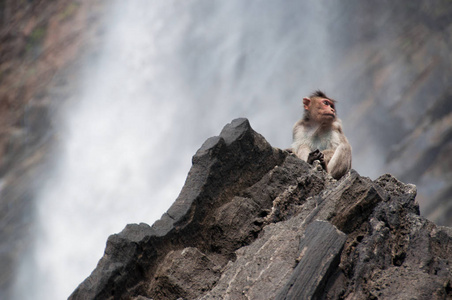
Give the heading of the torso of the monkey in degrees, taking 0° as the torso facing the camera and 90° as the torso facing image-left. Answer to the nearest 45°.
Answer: approximately 0°
